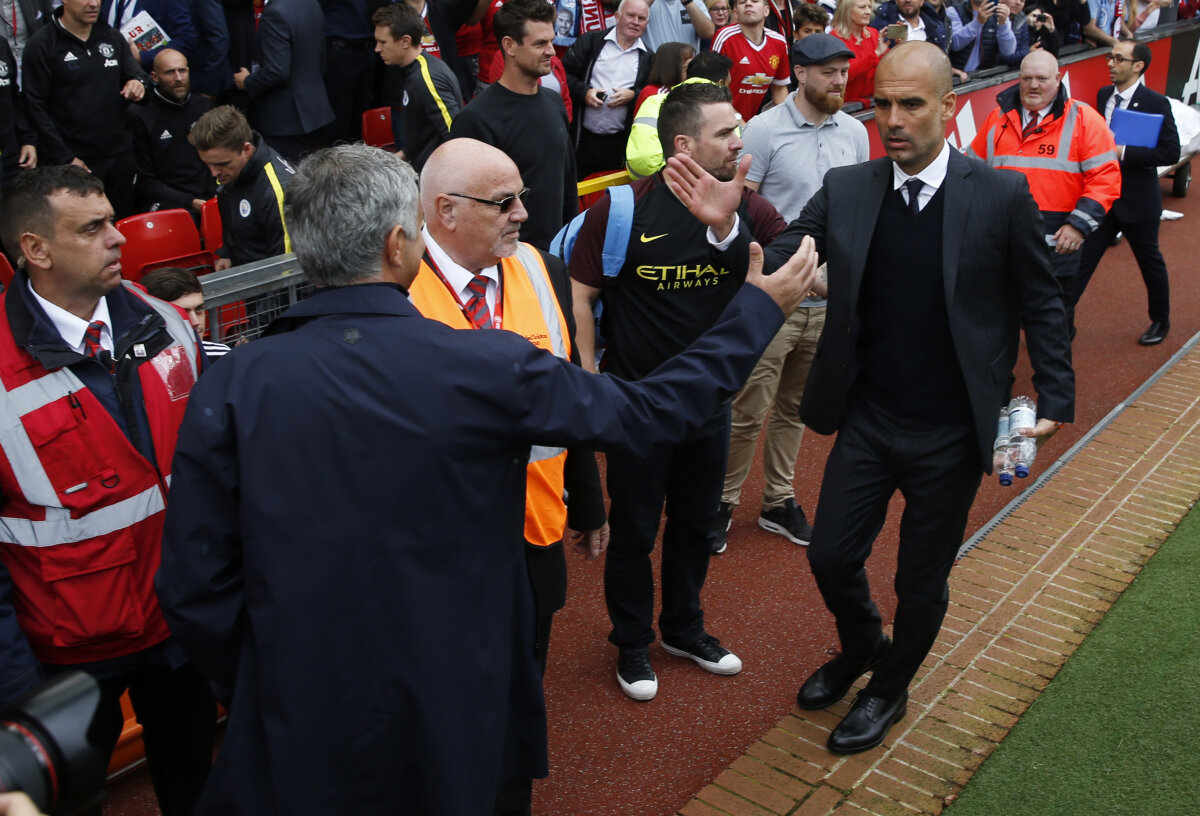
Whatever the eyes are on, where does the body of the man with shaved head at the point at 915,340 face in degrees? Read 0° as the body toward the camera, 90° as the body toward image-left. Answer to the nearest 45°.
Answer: approximately 45°

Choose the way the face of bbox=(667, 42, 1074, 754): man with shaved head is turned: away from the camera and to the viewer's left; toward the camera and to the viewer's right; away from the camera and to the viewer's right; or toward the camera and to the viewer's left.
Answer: toward the camera and to the viewer's left

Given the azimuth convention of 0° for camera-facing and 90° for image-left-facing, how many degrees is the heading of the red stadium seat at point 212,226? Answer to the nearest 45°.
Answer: approximately 315°

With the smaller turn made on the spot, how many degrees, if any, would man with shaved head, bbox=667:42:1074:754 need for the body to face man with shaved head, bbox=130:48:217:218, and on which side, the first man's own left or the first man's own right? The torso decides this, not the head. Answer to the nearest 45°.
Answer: approximately 90° to the first man's own right

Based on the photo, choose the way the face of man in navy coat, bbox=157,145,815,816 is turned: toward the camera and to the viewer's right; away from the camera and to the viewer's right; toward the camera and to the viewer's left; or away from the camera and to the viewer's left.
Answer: away from the camera and to the viewer's right

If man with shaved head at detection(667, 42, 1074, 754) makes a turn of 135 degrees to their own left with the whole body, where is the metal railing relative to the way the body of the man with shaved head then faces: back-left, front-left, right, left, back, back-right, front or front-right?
back

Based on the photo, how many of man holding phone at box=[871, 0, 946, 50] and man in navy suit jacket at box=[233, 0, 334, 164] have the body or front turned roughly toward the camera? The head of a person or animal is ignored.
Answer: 1

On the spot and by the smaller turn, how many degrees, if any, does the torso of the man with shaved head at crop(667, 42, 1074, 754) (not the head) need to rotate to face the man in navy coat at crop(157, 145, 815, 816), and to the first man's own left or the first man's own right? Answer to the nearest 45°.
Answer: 0° — they already face them

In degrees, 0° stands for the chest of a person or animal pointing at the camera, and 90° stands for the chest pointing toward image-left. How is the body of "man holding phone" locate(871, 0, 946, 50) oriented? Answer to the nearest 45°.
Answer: approximately 0°

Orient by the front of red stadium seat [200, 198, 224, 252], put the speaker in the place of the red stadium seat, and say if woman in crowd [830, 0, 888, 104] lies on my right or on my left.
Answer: on my left

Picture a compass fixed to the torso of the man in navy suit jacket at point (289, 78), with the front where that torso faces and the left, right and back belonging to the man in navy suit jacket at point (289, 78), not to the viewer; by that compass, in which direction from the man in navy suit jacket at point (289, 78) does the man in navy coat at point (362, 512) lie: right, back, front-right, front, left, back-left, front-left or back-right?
back-left

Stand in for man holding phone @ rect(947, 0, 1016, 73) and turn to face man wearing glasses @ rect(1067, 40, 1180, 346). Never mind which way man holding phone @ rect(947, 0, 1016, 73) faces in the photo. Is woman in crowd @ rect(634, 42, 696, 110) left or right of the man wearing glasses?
right
